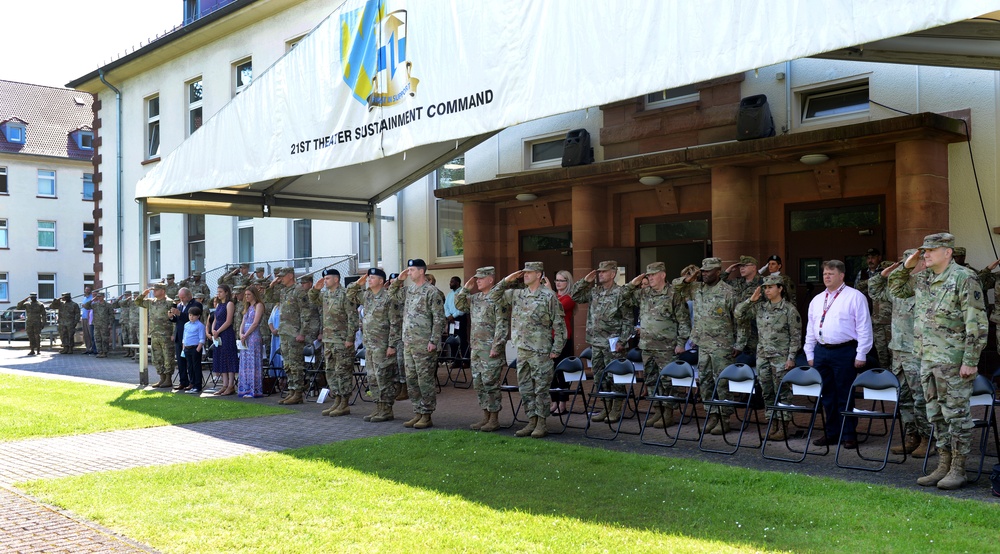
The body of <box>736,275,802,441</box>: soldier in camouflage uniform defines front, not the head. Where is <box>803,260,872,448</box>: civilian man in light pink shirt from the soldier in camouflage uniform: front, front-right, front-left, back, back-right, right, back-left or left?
left

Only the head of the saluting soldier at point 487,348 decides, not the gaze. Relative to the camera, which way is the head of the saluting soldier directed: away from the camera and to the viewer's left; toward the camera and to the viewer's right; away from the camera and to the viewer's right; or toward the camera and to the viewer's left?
toward the camera and to the viewer's left

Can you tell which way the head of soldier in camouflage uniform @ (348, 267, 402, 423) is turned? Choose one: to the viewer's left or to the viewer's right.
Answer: to the viewer's left

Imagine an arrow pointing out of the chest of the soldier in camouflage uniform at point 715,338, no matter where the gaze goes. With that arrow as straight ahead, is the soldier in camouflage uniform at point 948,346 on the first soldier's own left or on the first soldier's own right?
on the first soldier's own left

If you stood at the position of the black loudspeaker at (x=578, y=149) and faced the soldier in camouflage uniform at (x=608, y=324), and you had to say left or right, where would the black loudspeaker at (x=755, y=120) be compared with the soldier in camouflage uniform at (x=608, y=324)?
left

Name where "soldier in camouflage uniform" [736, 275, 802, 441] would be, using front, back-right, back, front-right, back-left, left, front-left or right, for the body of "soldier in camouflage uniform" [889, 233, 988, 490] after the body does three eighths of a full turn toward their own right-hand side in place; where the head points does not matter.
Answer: front-left

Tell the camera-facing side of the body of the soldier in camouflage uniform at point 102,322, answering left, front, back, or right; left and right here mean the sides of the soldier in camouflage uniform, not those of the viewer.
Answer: front

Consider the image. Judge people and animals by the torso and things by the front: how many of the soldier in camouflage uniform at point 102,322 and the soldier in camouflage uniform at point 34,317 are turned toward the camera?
2

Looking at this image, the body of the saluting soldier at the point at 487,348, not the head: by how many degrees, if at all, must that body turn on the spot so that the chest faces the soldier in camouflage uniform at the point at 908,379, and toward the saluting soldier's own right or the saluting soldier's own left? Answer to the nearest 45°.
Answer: approximately 90° to the saluting soldier's own left

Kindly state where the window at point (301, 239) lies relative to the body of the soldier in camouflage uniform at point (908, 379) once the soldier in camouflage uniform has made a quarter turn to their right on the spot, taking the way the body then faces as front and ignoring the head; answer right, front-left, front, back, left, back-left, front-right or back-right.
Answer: front

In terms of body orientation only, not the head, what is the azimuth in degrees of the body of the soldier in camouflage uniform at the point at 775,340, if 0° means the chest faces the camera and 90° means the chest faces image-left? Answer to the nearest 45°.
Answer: approximately 45°
